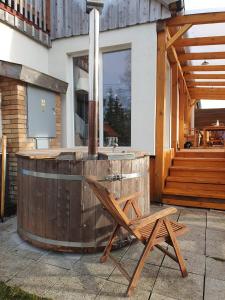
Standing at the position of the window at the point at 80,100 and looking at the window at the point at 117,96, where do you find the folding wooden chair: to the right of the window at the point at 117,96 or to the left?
right

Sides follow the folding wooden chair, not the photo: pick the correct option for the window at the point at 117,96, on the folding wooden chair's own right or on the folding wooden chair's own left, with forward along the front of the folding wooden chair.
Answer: on the folding wooden chair's own left

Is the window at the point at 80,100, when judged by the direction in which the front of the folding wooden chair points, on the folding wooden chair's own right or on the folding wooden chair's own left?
on the folding wooden chair's own left
